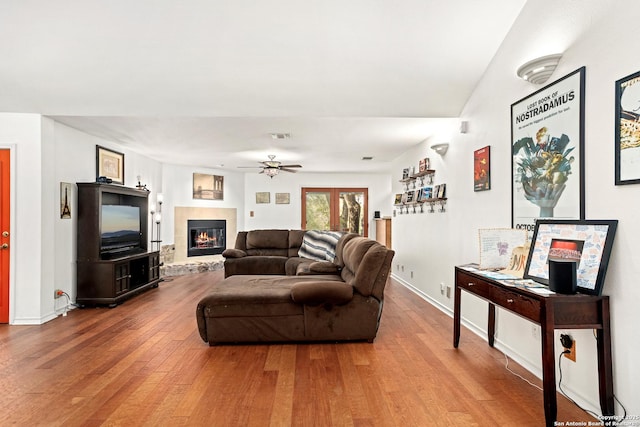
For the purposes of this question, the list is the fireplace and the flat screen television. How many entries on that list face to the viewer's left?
0

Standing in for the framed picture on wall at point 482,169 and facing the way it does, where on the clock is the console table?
The console table is roughly at 10 o'clock from the framed picture on wall.

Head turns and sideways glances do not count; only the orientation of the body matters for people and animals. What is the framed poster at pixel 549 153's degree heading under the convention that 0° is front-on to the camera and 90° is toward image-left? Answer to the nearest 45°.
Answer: approximately 45°

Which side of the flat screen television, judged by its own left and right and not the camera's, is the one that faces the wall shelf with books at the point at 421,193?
front

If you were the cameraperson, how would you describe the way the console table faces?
facing the viewer and to the left of the viewer

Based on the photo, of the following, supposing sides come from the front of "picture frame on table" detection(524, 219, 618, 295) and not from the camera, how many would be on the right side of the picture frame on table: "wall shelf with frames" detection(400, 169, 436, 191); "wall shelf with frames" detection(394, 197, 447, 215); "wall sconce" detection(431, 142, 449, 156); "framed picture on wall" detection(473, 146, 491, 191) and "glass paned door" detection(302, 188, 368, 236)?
5

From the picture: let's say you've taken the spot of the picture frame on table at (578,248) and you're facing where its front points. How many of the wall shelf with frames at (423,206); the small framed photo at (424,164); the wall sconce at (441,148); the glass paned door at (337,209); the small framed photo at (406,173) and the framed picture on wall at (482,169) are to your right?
6

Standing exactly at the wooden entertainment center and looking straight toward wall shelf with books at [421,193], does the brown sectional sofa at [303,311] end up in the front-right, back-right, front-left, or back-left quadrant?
front-right

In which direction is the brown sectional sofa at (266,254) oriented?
toward the camera

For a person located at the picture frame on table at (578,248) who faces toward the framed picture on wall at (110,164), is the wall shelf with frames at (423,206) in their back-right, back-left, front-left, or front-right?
front-right

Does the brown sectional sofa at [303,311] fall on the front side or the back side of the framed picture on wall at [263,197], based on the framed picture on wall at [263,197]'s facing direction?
on the front side

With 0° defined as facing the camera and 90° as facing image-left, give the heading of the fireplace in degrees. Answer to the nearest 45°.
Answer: approximately 0°

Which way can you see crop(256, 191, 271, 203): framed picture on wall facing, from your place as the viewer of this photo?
facing the viewer
